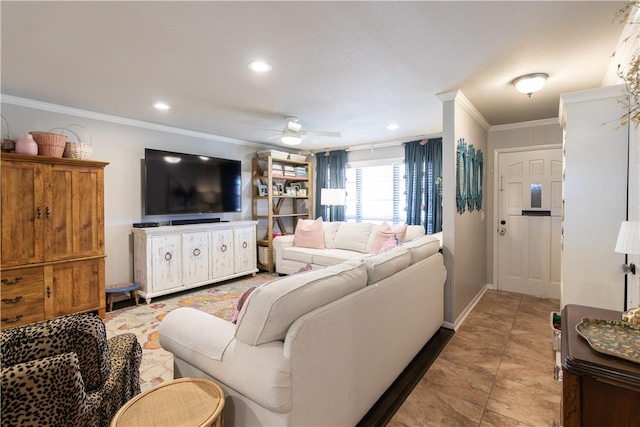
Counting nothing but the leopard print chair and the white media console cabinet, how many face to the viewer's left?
0

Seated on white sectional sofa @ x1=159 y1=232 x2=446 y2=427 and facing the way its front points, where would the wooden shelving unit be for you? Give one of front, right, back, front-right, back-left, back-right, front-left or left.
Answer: front-right

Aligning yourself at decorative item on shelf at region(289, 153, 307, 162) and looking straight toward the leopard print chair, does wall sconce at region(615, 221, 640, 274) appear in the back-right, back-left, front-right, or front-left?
front-left

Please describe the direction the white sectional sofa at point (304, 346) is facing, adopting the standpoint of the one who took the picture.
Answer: facing away from the viewer and to the left of the viewer

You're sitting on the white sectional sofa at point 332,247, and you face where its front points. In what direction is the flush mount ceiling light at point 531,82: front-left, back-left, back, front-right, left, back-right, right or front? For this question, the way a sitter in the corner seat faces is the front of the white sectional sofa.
left

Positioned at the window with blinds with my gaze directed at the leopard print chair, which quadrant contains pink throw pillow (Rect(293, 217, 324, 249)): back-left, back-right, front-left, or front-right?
front-right

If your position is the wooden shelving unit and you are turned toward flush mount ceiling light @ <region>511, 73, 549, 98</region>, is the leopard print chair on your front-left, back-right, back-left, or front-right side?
front-right

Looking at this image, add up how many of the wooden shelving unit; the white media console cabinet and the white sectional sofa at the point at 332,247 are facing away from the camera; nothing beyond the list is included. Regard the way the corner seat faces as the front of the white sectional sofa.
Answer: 0

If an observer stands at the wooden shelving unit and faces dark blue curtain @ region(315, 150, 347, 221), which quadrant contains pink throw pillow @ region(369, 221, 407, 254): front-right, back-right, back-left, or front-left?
front-right

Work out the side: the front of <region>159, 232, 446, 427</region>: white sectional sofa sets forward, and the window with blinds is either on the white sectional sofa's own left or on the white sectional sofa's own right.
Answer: on the white sectional sofa's own right

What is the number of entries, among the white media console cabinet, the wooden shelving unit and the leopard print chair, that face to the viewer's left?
0

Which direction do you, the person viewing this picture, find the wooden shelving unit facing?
facing the viewer and to the right of the viewer

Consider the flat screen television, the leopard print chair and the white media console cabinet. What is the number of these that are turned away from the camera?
0

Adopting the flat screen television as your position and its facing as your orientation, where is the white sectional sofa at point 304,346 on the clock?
The white sectional sofa is roughly at 1 o'clock from the flat screen television.

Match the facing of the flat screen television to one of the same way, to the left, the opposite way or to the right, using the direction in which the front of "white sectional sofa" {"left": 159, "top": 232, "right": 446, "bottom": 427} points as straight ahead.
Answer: the opposite way
